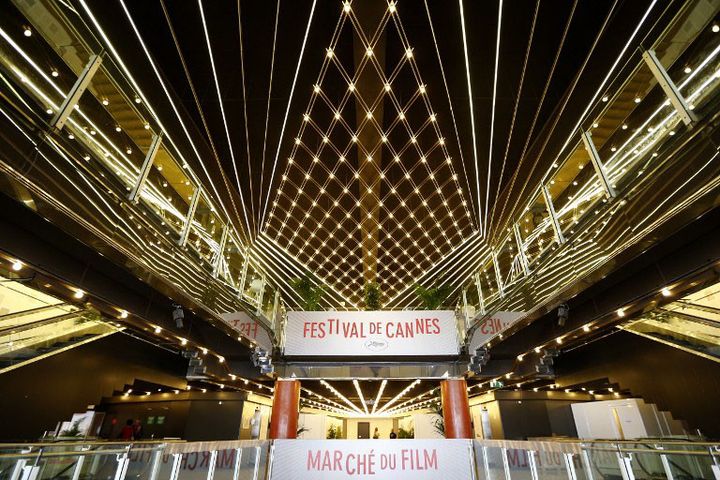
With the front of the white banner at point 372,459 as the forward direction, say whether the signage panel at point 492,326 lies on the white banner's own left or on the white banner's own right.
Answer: on the white banner's own left

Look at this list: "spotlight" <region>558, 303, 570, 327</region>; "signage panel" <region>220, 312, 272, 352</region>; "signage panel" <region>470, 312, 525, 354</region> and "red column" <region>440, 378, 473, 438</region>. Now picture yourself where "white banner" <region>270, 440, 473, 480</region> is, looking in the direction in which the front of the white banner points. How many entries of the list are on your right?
1

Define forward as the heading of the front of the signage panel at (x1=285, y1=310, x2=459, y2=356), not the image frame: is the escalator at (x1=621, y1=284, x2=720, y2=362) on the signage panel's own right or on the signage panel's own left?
on the signage panel's own left

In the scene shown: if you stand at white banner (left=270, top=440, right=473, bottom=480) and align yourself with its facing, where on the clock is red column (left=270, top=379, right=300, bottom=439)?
The red column is roughly at 4 o'clock from the white banner.

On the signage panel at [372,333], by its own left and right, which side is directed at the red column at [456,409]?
left

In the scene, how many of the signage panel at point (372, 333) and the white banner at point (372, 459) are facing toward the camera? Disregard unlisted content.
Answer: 2

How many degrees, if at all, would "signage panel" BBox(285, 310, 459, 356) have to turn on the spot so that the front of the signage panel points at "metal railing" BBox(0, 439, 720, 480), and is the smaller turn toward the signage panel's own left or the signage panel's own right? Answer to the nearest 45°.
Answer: approximately 45° to the signage panel's own right

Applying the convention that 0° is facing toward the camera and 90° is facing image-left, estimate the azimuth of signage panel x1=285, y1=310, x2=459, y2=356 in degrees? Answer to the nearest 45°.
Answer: approximately 0°

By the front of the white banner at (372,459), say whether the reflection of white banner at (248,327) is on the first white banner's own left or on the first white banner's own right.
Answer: on the first white banner's own right

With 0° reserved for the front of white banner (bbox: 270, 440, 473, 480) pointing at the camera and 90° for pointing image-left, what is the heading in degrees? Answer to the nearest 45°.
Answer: approximately 0°
